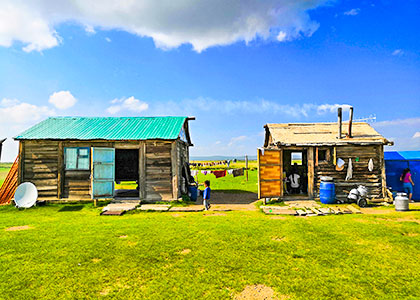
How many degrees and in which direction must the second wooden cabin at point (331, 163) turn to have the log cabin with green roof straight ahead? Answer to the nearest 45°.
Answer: approximately 45° to its right

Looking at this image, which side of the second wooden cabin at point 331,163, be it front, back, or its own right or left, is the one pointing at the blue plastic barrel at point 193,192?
right

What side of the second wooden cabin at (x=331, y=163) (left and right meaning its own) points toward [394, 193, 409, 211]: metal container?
left

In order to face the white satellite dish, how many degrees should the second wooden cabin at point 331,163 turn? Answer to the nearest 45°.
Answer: approximately 45° to its right

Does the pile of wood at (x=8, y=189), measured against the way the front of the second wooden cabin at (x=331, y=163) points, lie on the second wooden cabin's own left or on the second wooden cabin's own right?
on the second wooden cabin's own right

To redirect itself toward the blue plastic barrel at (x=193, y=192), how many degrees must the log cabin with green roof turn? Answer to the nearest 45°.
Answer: approximately 90° to its left

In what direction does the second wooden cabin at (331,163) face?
toward the camera

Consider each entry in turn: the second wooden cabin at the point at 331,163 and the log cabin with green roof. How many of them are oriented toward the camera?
2

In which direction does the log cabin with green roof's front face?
toward the camera

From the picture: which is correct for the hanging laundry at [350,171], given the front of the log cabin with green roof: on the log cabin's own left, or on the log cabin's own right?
on the log cabin's own left
